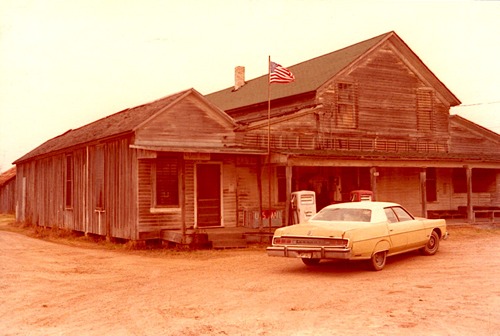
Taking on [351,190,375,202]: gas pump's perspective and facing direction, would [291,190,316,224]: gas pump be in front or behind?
in front

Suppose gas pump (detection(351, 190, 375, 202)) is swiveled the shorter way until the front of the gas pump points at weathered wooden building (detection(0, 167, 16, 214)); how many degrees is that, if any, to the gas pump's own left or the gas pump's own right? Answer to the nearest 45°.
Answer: approximately 135° to the gas pump's own right

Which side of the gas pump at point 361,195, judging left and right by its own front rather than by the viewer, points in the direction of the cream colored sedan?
front

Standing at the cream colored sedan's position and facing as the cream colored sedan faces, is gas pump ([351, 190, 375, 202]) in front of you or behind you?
in front

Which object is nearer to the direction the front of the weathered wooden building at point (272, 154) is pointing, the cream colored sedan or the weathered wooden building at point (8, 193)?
the cream colored sedan

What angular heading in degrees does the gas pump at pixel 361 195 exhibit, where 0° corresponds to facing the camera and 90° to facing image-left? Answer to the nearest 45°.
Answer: approximately 0°

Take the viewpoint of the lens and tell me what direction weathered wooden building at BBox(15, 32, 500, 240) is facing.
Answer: facing the viewer and to the right of the viewer

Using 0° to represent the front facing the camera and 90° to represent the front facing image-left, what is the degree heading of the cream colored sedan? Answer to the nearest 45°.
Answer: approximately 225°

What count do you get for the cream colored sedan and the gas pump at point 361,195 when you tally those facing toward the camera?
1

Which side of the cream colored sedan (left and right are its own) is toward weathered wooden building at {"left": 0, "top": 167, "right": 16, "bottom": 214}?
left
